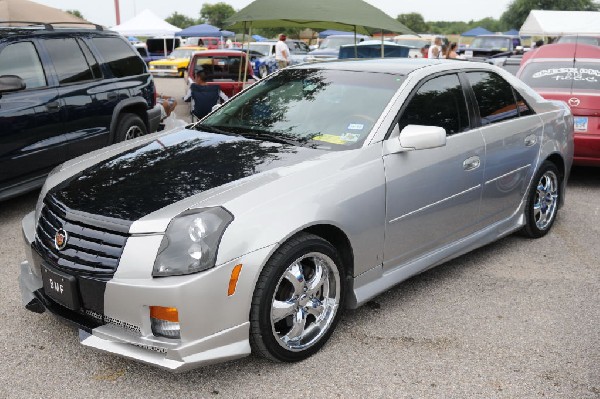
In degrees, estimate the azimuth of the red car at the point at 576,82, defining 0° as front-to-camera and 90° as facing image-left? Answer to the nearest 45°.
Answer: approximately 180°

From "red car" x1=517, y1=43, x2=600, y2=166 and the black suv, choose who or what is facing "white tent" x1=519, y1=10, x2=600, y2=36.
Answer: the red car

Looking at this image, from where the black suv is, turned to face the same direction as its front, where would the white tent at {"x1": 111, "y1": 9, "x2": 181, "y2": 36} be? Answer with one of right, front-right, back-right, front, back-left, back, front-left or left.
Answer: back-right

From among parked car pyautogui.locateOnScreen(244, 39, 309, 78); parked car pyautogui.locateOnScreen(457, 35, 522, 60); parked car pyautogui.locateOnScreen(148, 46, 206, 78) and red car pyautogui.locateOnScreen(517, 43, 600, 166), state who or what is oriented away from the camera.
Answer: the red car

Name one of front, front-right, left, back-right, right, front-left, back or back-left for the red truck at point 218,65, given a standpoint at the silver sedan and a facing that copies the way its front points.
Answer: back-right

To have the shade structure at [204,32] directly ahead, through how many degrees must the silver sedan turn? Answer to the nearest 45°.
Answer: approximately 135° to its right

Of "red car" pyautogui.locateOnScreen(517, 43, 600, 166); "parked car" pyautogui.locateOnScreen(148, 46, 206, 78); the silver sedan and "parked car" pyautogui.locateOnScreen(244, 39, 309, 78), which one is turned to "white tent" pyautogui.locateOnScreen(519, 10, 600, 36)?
the red car

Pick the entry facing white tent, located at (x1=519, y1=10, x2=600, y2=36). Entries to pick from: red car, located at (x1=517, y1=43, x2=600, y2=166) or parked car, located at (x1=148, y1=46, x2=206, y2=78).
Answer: the red car

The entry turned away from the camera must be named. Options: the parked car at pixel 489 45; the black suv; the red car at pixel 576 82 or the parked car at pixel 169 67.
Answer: the red car
